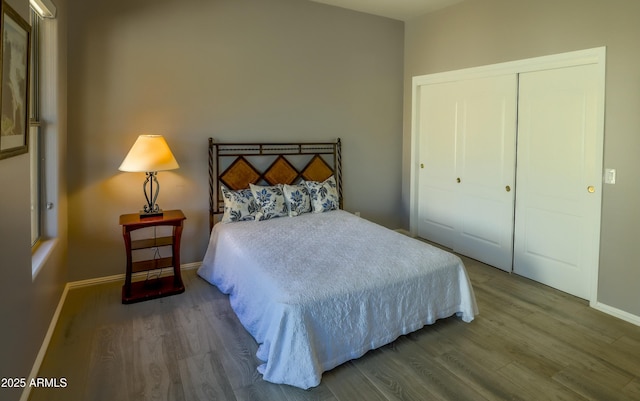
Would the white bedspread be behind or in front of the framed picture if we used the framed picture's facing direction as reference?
in front

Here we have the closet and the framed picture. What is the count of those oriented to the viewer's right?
1

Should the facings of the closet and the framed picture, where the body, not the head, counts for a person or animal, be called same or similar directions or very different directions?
very different directions

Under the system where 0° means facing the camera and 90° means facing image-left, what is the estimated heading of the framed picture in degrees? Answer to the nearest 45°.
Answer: approximately 270°

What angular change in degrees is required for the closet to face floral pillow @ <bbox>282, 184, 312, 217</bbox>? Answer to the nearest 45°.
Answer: approximately 45° to its right

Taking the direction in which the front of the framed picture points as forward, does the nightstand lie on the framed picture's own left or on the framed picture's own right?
on the framed picture's own left

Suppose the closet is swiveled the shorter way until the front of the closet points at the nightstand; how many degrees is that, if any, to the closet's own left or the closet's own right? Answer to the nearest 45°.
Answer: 0° — it already faces it

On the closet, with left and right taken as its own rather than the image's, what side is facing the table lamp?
front

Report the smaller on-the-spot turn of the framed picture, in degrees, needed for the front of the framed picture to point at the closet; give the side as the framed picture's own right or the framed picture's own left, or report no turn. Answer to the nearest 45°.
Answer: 0° — it already faces it

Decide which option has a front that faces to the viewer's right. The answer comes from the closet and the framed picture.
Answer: the framed picture
